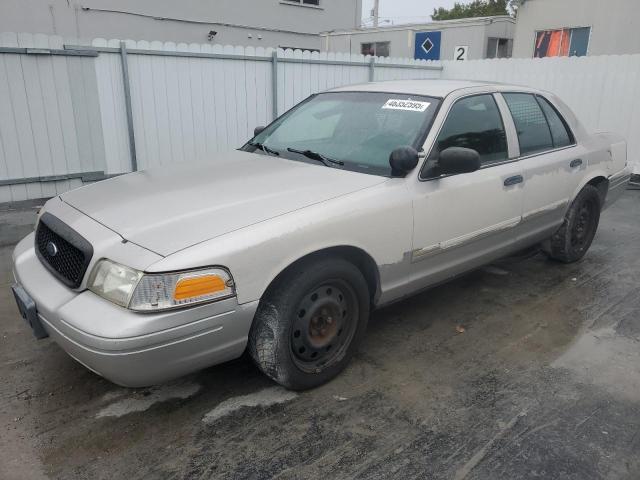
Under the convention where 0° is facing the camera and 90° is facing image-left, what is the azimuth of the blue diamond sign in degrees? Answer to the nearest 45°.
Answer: approximately 0°

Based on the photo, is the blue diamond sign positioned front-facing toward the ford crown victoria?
yes

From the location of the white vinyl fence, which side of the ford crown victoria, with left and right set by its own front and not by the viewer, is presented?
right

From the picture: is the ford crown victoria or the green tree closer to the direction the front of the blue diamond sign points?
the ford crown victoria

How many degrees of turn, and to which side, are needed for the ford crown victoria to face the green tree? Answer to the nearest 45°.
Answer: approximately 135° to its right

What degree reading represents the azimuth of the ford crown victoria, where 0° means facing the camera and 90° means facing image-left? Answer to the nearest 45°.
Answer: approximately 45°

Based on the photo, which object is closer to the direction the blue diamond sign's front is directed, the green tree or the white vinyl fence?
the white vinyl fence

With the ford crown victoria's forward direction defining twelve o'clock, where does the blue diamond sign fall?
The blue diamond sign is roughly at 5 o'clock from the ford crown victoria.

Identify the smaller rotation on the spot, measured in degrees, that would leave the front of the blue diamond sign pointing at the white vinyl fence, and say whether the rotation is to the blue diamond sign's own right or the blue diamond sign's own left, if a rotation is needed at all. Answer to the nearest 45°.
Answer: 0° — it already faces it
